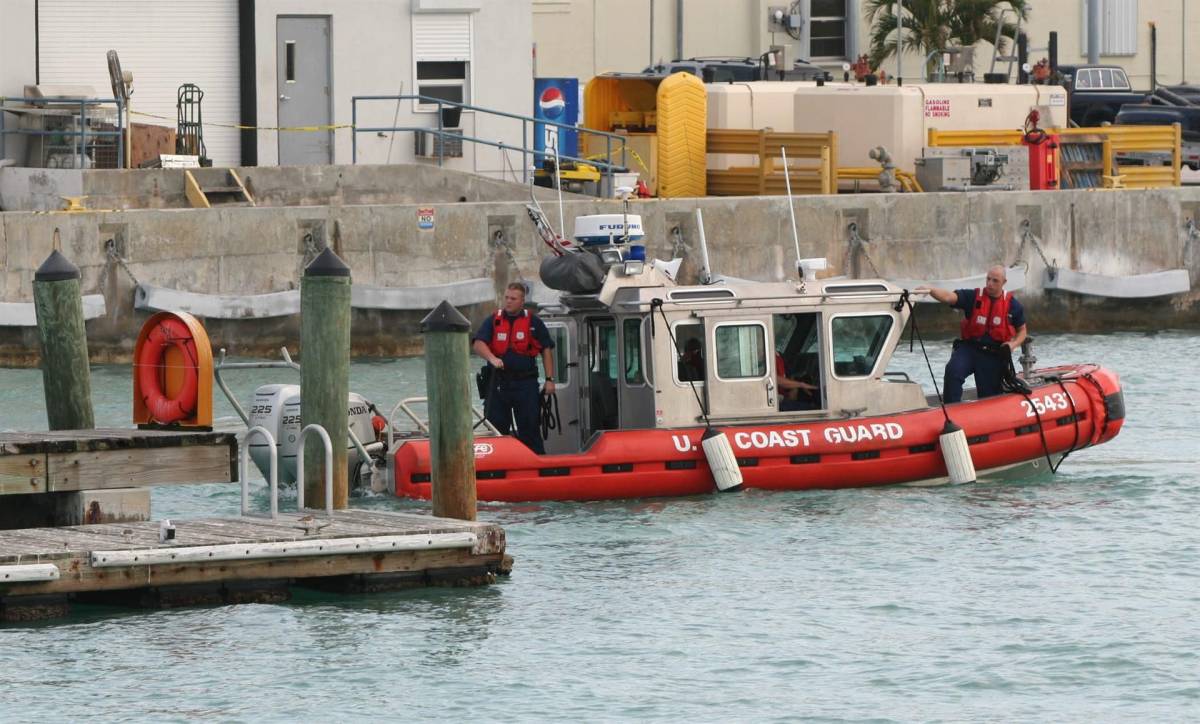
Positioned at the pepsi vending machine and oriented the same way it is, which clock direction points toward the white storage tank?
The white storage tank is roughly at 10 o'clock from the pepsi vending machine.

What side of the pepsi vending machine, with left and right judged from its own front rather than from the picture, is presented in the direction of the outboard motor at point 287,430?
front

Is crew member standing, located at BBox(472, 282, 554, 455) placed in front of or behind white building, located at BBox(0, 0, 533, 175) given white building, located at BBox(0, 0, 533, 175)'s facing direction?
in front

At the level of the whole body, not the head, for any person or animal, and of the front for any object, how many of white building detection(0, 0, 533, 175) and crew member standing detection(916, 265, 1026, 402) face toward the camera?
2

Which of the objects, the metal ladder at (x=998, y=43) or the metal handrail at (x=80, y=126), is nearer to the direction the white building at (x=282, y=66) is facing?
the metal handrail

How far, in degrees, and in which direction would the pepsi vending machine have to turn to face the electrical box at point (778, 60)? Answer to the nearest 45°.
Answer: approximately 90° to its left

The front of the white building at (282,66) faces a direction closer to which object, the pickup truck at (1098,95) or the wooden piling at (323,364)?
the wooden piling

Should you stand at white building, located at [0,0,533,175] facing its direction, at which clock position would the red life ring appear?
The red life ring is roughly at 12 o'clock from the white building.

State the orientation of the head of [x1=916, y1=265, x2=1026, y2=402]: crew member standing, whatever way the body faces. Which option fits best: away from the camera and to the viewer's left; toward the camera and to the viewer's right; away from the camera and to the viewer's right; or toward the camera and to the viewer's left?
toward the camera and to the viewer's left

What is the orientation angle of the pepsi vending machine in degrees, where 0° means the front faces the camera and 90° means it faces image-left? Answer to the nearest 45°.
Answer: approximately 0°
